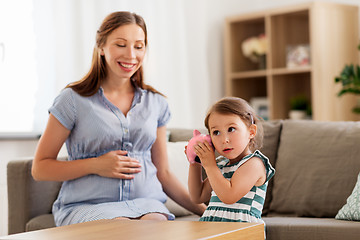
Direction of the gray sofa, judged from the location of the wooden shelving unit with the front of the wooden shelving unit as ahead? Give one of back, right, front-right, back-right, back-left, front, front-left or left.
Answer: front-left

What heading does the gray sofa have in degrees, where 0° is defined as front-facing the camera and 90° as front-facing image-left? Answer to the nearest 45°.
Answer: approximately 0°

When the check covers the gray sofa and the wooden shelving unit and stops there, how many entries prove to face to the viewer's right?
0

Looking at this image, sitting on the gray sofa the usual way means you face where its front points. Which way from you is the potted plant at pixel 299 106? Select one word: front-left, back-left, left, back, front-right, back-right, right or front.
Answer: back

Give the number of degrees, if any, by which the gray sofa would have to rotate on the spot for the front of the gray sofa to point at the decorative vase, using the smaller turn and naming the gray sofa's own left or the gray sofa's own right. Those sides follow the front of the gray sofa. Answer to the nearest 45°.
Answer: approximately 180°

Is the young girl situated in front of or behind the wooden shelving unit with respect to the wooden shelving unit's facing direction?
in front

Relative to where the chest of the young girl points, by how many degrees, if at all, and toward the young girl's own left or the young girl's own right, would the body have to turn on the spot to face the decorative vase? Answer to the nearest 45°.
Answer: approximately 135° to the young girl's own right

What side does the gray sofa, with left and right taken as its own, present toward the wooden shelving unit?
back

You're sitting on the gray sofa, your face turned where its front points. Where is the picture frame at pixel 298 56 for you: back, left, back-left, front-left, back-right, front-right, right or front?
back

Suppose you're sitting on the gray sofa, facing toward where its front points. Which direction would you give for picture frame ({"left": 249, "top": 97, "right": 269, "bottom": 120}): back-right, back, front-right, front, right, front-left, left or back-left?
back
